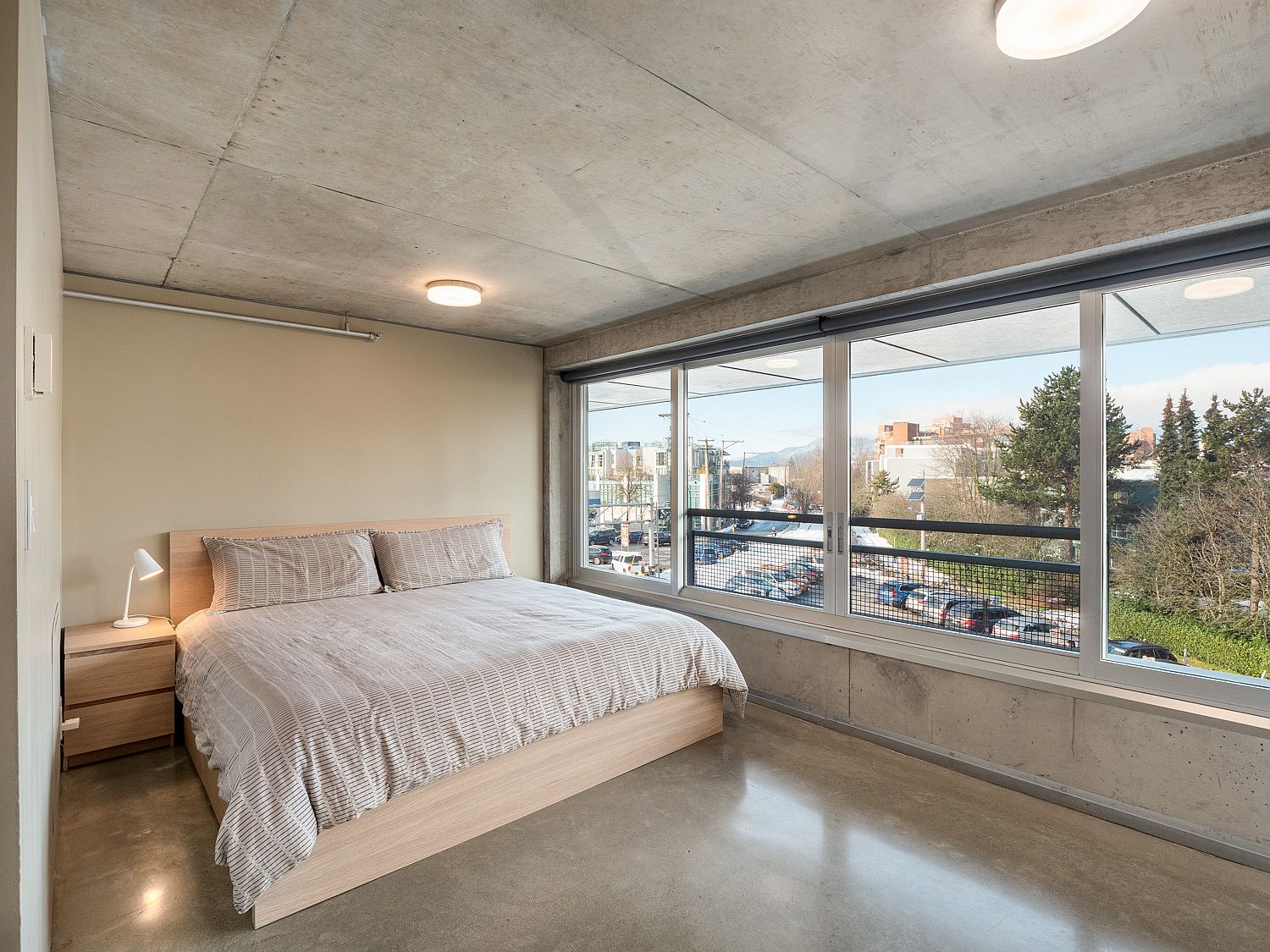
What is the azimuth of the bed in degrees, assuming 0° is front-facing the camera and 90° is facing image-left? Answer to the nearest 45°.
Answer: approximately 315°

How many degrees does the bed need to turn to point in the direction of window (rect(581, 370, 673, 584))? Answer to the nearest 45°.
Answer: approximately 90° to its left

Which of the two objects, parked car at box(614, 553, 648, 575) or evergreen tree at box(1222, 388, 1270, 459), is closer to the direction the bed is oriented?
the evergreen tree

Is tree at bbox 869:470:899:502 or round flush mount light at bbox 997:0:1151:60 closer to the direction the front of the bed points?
the round flush mount light

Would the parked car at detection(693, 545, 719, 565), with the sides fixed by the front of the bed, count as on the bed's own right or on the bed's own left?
on the bed's own left

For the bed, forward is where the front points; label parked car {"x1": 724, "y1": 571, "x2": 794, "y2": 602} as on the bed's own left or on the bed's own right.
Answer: on the bed's own left
